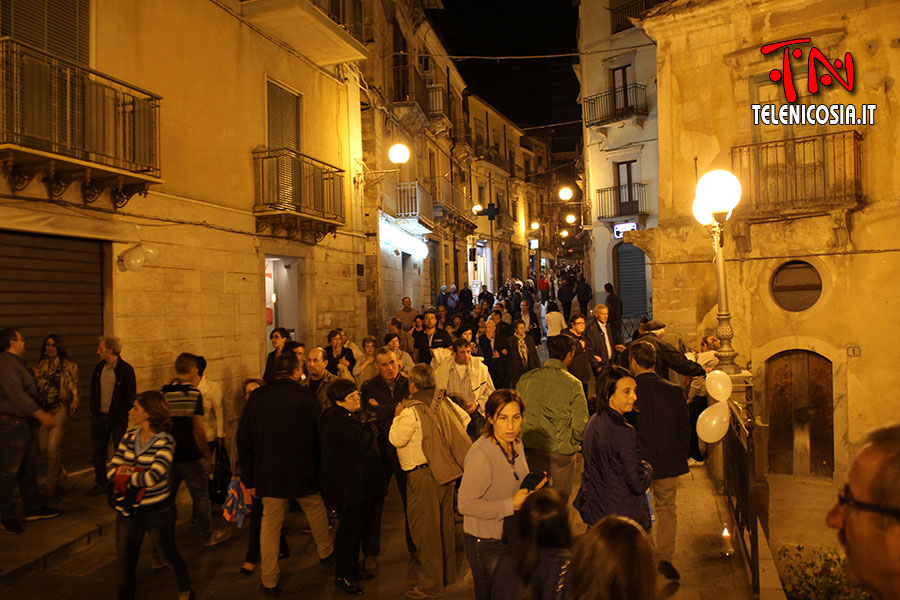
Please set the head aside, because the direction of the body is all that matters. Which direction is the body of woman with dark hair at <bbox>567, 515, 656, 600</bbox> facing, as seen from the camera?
away from the camera

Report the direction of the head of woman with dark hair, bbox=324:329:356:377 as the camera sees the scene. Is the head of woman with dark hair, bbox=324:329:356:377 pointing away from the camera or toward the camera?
toward the camera

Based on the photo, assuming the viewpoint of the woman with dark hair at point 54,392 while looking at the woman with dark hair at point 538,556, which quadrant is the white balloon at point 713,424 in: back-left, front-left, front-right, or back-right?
front-left

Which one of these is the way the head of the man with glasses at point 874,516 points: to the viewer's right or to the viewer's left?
to the viewer's left

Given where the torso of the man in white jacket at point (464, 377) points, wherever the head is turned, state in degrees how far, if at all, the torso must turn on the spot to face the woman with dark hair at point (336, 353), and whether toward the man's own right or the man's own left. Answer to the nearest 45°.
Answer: approximately 135° to the man's own right

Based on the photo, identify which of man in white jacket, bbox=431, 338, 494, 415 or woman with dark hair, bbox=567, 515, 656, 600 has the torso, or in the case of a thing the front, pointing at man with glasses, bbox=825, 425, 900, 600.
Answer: the man in white jacket

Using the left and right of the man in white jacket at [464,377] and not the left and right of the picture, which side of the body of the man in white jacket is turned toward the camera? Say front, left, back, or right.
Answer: front

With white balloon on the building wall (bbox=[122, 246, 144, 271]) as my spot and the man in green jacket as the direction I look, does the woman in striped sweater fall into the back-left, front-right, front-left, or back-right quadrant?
front-right

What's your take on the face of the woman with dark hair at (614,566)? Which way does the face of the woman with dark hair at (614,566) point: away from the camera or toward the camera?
away from the camera

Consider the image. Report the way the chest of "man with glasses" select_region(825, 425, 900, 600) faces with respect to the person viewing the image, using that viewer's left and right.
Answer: facing to the left of the viewer

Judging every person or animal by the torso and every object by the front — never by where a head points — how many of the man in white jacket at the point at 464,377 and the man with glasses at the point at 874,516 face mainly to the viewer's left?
1

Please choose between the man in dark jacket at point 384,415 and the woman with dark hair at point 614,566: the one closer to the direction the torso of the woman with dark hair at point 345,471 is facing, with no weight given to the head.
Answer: the woman with dark hair

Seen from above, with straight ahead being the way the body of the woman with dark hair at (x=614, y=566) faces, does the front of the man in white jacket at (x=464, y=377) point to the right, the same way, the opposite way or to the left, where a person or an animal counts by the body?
the opposite way

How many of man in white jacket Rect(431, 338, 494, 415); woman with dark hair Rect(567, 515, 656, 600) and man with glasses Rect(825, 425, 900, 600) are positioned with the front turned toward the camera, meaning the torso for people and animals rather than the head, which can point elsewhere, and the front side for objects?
1

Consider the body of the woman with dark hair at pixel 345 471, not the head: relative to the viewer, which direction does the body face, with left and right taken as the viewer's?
facing the viewer and to the right of the viewer

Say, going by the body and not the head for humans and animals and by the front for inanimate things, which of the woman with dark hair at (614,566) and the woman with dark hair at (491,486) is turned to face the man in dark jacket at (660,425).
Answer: the woman with dark hair at (614,566)
